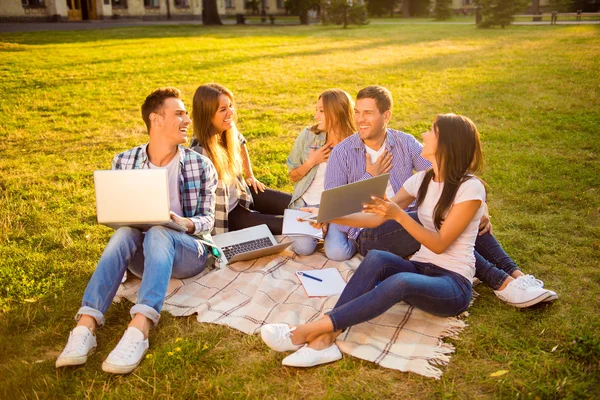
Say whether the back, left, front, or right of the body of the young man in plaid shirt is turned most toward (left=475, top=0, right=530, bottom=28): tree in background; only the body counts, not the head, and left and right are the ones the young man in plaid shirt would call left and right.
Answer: back

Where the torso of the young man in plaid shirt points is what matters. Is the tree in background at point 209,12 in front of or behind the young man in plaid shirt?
behind

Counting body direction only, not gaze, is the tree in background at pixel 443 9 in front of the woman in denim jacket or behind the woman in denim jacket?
behind

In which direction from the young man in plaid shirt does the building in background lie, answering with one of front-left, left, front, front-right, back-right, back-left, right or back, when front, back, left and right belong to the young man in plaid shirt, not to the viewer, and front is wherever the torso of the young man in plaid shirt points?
back-right

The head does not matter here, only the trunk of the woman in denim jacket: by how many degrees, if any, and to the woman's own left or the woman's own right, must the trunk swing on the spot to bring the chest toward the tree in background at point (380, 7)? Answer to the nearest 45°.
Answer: approximately 180°

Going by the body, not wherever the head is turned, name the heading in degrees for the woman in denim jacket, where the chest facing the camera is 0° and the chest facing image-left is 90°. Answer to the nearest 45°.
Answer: approximately 0°

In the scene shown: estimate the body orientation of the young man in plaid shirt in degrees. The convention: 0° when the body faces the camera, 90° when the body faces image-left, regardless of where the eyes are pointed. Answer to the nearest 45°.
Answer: approximately 45°
